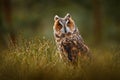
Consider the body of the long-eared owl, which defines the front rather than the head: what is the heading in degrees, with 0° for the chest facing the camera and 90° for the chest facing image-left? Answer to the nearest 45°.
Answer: approximately 45°
